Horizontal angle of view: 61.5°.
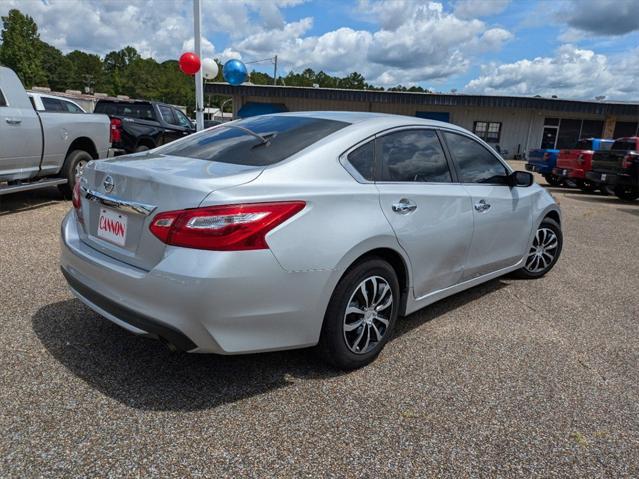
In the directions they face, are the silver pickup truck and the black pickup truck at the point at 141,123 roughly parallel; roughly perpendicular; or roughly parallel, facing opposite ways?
roughly parallel, facing opposite ways

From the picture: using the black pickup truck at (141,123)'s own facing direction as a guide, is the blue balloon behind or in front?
in front

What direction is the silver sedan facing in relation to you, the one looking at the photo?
facing away from the viewer and to the right of the viewer

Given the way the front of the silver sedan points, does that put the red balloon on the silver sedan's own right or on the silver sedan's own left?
on the silver sedan's own left

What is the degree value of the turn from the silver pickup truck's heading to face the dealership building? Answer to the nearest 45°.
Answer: approximately 180°

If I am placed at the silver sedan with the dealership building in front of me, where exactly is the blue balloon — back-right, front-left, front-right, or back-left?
front-left

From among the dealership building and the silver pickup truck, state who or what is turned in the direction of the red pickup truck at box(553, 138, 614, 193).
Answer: the dealership building

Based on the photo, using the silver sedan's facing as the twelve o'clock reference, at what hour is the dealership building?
The dealership building is roughly at 11 o'clock from the silver sedan.

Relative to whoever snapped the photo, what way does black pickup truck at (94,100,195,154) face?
facing away from the viewer and to the right of the viewer

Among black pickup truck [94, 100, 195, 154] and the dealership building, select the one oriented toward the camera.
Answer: the dealership building

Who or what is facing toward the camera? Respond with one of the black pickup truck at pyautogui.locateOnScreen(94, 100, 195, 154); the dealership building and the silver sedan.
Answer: the dealership building

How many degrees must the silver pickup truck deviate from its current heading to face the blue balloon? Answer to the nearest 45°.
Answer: approximately 180°

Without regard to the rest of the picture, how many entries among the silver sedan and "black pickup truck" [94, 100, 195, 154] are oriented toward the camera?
0

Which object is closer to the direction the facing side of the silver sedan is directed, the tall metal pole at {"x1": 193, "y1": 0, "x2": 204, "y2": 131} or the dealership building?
the dealership building

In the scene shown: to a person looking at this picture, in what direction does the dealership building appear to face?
facing the viewer

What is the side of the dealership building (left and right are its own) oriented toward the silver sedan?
front
